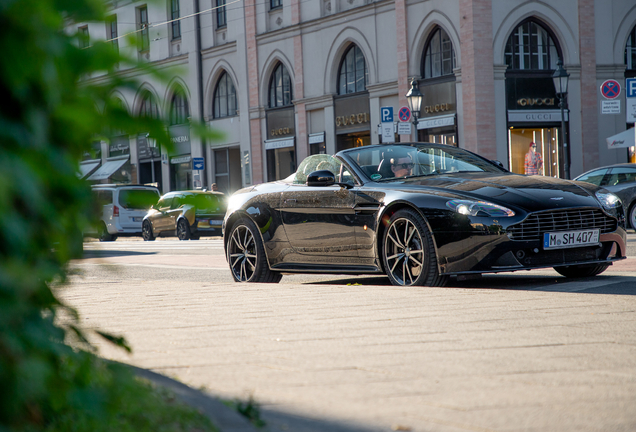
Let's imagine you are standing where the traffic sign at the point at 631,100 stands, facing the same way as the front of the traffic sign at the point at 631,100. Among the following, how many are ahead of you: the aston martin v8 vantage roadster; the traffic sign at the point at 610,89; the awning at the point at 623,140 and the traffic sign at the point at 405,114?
1

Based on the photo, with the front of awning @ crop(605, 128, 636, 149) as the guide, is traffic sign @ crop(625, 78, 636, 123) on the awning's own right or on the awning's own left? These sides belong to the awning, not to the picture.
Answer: on the awning's own left

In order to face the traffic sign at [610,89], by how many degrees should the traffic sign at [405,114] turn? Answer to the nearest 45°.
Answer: approximately 45° to its left

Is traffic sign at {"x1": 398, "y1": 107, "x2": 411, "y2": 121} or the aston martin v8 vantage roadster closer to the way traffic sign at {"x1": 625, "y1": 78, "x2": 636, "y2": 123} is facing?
the aston martin v8 vantage roadster

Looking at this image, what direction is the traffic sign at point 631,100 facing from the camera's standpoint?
toward the camera

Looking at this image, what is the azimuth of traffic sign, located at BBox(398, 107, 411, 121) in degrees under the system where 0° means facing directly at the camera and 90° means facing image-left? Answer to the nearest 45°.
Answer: approximately 0°

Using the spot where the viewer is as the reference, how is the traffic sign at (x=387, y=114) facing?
facing the viewer

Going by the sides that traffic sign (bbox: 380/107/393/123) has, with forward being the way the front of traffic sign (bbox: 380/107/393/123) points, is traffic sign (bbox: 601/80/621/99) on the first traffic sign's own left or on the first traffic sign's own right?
on the first traffic sign's own left
